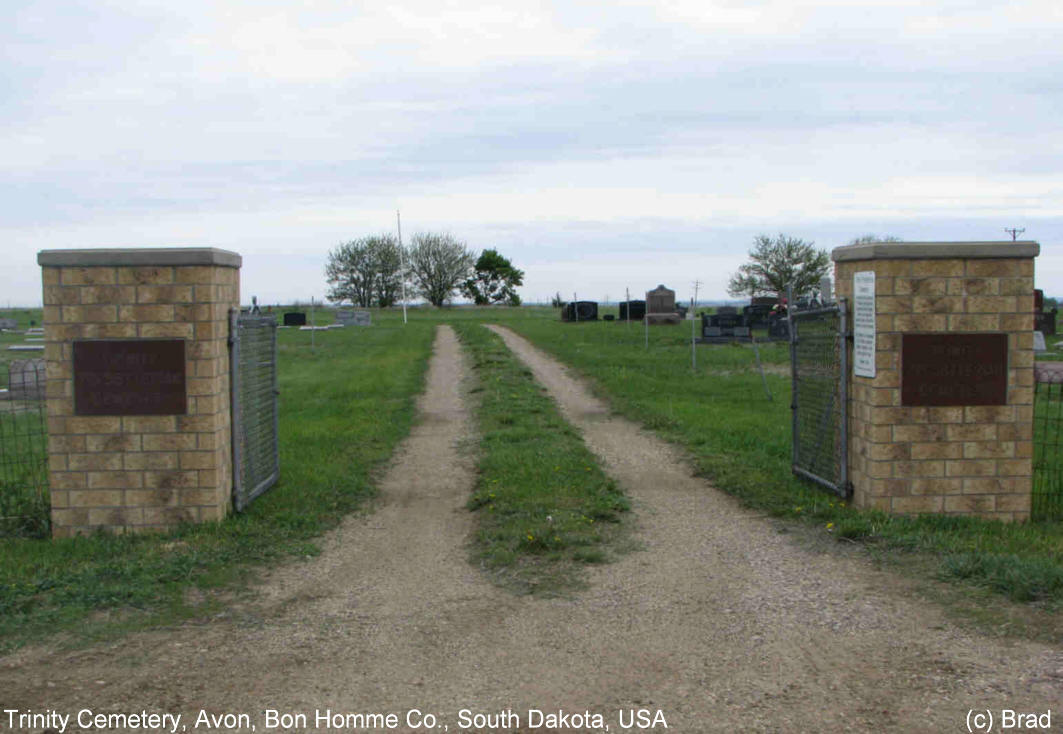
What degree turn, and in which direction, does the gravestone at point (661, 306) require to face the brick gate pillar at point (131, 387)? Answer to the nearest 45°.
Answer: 0° — it already faces it

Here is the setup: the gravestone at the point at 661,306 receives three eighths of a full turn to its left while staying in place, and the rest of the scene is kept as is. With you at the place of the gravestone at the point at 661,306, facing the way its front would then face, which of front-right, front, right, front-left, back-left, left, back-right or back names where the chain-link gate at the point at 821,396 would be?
back-right

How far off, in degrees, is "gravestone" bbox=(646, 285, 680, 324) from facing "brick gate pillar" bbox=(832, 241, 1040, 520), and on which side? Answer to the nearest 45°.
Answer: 0° — it already faces it

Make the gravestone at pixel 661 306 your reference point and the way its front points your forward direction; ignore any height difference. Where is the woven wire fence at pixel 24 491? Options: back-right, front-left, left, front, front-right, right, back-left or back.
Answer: front

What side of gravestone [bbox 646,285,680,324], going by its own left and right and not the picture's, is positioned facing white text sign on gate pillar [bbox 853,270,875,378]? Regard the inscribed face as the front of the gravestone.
front

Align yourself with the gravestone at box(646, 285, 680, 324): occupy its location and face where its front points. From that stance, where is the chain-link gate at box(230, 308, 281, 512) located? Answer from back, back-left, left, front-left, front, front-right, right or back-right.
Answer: front

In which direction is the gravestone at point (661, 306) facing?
toward the camera

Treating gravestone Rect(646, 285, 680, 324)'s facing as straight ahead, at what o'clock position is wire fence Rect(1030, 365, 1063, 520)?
The wire fence is roughly at 12 o'clock from the gravestone.
